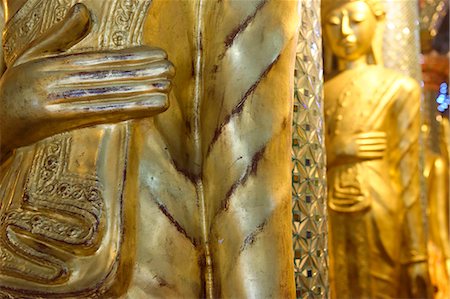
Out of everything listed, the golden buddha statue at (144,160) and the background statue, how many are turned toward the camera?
2

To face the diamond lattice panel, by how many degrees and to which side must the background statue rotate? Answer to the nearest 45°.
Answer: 0° — it already faces it

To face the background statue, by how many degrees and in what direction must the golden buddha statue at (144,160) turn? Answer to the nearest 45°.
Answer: approximately 135° to its left

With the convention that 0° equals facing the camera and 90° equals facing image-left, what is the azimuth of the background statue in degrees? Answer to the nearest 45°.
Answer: approximately 0°

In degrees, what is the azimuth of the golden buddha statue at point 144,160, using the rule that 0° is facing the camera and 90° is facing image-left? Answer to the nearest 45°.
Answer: approximately 0°

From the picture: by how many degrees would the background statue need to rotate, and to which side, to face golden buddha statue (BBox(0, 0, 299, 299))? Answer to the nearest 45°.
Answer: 0° — it already faces it
